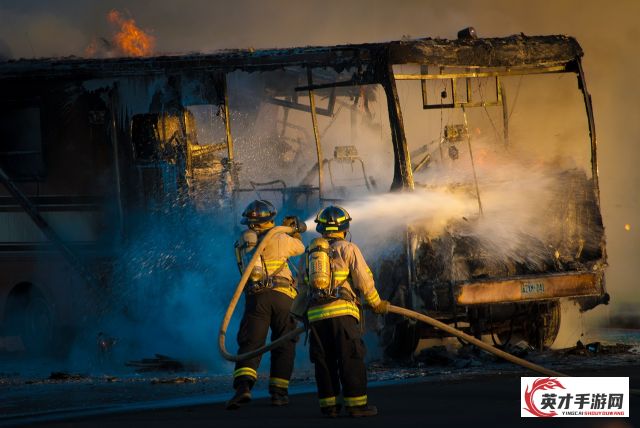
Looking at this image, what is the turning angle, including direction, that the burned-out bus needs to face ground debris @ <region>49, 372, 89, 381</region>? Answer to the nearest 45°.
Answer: approximately 135° to its right

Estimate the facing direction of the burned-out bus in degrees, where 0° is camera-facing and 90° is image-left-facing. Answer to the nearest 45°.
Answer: approximately 315°

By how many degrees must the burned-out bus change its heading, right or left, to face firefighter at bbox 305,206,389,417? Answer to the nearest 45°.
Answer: approximately 45° to its right
